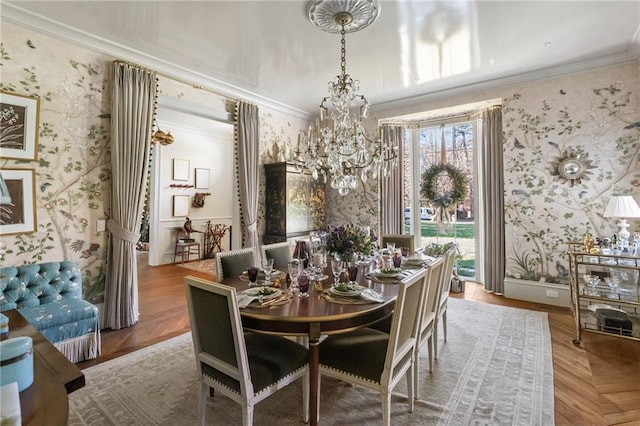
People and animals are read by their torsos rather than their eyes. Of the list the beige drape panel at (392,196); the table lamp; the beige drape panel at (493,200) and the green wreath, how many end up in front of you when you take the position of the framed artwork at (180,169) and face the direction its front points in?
4

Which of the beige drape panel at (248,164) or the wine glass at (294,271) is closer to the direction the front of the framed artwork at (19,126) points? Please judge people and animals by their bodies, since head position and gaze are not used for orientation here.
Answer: the wine glass

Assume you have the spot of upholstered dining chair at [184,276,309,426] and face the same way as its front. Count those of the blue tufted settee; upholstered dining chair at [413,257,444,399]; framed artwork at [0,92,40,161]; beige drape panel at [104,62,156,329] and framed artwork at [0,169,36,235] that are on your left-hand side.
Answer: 4

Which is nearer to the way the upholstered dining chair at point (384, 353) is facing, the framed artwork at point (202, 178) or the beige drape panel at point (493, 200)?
the framed artwork

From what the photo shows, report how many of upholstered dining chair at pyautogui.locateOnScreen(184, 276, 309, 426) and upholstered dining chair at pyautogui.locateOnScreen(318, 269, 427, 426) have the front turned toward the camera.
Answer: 0

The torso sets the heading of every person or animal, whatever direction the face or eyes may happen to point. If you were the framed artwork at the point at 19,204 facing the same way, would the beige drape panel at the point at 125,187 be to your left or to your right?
on your left

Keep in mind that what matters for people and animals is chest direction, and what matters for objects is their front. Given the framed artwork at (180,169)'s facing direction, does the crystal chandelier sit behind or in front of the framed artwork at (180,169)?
in front

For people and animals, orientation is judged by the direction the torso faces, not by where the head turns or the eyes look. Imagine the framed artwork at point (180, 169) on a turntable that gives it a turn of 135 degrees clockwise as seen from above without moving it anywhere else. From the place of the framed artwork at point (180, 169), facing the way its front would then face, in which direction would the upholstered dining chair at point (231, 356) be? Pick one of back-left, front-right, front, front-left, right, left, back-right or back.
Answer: left

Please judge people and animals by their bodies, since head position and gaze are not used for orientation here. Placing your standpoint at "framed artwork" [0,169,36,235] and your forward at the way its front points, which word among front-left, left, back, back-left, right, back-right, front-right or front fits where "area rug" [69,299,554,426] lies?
front-left

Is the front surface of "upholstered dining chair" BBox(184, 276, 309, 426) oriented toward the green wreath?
yes

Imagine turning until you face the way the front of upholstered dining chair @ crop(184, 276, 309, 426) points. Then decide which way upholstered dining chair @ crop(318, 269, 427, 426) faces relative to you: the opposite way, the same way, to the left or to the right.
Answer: to the left

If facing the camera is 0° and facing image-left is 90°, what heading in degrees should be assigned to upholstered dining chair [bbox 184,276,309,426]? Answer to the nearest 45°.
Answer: approximately 225°
